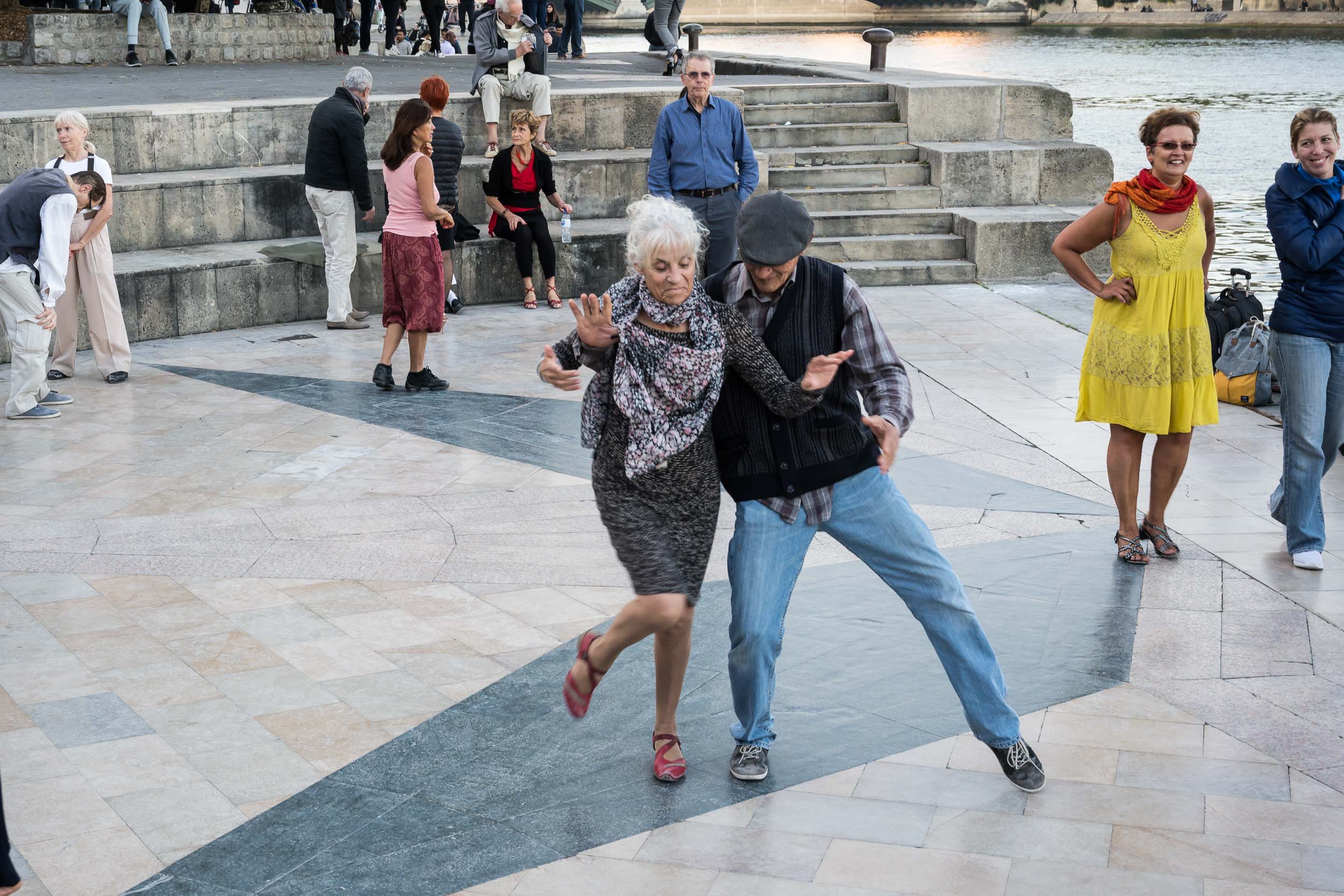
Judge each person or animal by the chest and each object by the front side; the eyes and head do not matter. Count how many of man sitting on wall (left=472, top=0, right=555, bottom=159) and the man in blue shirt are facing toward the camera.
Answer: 2

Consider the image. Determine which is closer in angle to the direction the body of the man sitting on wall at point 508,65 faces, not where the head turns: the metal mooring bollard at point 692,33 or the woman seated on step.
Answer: the woman seated on step

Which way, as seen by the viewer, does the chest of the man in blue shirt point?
toward the camera

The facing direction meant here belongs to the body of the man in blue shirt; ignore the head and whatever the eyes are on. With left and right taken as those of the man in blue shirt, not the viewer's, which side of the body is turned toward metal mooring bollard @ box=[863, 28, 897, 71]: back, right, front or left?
back

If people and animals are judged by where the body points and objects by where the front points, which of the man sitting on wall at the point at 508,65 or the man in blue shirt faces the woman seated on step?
the man sitting on wall

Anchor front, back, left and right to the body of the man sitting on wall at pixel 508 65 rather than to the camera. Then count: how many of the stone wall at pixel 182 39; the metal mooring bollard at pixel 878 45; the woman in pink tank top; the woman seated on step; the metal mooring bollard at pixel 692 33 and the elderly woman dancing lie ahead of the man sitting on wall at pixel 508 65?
3

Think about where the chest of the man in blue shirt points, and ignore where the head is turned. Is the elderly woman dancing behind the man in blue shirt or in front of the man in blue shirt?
in front

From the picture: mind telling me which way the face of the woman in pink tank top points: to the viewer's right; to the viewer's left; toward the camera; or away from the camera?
to the viewer's right

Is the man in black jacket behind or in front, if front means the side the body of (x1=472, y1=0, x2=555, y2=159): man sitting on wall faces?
in front

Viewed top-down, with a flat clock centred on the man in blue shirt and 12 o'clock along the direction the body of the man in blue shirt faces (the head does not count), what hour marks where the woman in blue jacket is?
The woman in blue jacket is roughly at 11 o'clock from the man in blue shirt.

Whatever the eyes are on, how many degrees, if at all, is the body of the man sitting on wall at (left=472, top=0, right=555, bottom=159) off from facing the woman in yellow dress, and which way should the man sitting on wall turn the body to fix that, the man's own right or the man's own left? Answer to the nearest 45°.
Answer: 0° — they already face them

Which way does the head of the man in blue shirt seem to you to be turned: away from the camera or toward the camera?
toward the camera

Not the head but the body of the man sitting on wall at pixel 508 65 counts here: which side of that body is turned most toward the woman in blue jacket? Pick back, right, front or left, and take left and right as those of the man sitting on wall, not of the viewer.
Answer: front

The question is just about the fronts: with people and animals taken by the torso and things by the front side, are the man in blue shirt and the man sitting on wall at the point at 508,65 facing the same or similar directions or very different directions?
same or similar directions

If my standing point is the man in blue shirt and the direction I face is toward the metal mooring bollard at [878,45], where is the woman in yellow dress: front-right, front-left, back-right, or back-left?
back-right

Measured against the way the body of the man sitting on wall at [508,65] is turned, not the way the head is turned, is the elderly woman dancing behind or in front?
in front

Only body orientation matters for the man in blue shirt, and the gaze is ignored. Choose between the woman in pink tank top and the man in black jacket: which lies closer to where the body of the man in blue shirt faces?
the woman in pink tank top

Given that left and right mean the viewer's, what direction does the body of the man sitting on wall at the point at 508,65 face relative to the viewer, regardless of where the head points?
facing the viewer
